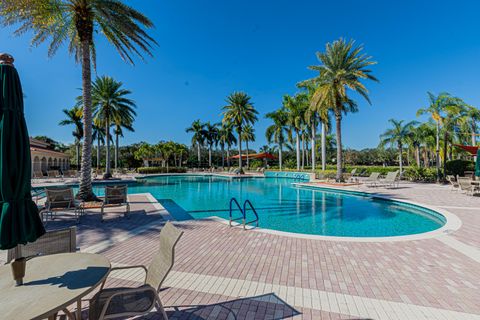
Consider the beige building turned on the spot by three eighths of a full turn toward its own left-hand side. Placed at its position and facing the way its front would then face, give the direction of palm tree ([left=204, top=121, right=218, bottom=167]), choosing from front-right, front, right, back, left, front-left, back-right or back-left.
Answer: right

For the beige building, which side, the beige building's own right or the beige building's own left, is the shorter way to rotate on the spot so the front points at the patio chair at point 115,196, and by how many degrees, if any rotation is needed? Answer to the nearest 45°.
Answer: approximately 45° to the beige building's own right

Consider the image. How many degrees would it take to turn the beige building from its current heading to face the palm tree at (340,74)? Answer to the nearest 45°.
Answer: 0° — it already faces it

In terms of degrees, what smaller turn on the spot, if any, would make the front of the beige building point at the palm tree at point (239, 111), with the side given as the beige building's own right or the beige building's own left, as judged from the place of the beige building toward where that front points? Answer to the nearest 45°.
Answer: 0° — it already faces it

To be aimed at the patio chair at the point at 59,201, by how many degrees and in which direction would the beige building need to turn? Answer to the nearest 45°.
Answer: approximately 45° to its right

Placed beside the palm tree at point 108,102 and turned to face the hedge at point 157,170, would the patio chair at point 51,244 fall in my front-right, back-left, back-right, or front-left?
back-right

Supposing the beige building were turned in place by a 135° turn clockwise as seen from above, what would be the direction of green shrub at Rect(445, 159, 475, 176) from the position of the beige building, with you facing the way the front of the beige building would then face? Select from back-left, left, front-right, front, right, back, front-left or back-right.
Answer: back-left

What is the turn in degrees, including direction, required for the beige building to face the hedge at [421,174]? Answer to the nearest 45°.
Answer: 0° — it already faces it

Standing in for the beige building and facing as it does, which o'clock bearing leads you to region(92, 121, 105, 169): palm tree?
The palm tree is roughly at 11 o'clock from the beige building.

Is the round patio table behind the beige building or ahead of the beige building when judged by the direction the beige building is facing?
ahead

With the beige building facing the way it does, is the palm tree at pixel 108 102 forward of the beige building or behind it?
forward
